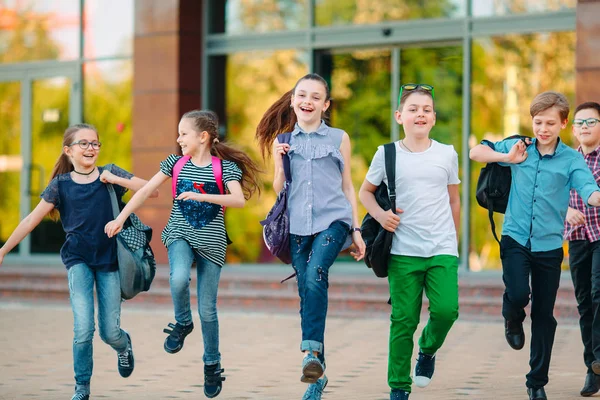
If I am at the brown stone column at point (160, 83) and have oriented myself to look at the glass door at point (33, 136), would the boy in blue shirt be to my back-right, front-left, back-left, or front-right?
back-left

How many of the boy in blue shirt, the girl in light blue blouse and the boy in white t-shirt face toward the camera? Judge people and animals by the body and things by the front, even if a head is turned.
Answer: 3

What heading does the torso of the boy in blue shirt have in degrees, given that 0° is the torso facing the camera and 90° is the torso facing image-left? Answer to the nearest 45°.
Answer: approximately 0°

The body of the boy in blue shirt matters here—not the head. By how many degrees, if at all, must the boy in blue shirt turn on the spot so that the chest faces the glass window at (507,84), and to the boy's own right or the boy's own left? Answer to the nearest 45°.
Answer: approximately 180°

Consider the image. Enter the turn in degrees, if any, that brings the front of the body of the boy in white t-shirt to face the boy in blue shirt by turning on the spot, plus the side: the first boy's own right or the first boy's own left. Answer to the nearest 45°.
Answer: approximately 135° to the first boy's own left

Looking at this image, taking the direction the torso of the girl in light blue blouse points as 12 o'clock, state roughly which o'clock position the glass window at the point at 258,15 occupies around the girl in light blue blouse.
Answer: The glass window is roughly at 6 o'clock from the girl in light blue blouse.

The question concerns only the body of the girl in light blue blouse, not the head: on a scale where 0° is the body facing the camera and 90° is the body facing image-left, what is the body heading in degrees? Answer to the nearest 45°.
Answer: approximately 0°

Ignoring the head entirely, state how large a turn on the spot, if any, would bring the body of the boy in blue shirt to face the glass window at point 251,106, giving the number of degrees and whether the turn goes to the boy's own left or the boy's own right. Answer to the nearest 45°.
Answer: approximately 135° to the boy's own right

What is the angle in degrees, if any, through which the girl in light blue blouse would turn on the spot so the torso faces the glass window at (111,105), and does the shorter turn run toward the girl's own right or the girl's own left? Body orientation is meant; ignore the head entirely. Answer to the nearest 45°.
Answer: approximately 180°
